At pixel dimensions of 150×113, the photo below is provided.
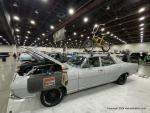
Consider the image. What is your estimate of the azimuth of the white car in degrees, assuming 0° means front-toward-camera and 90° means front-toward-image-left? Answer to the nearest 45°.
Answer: approximately 45°
